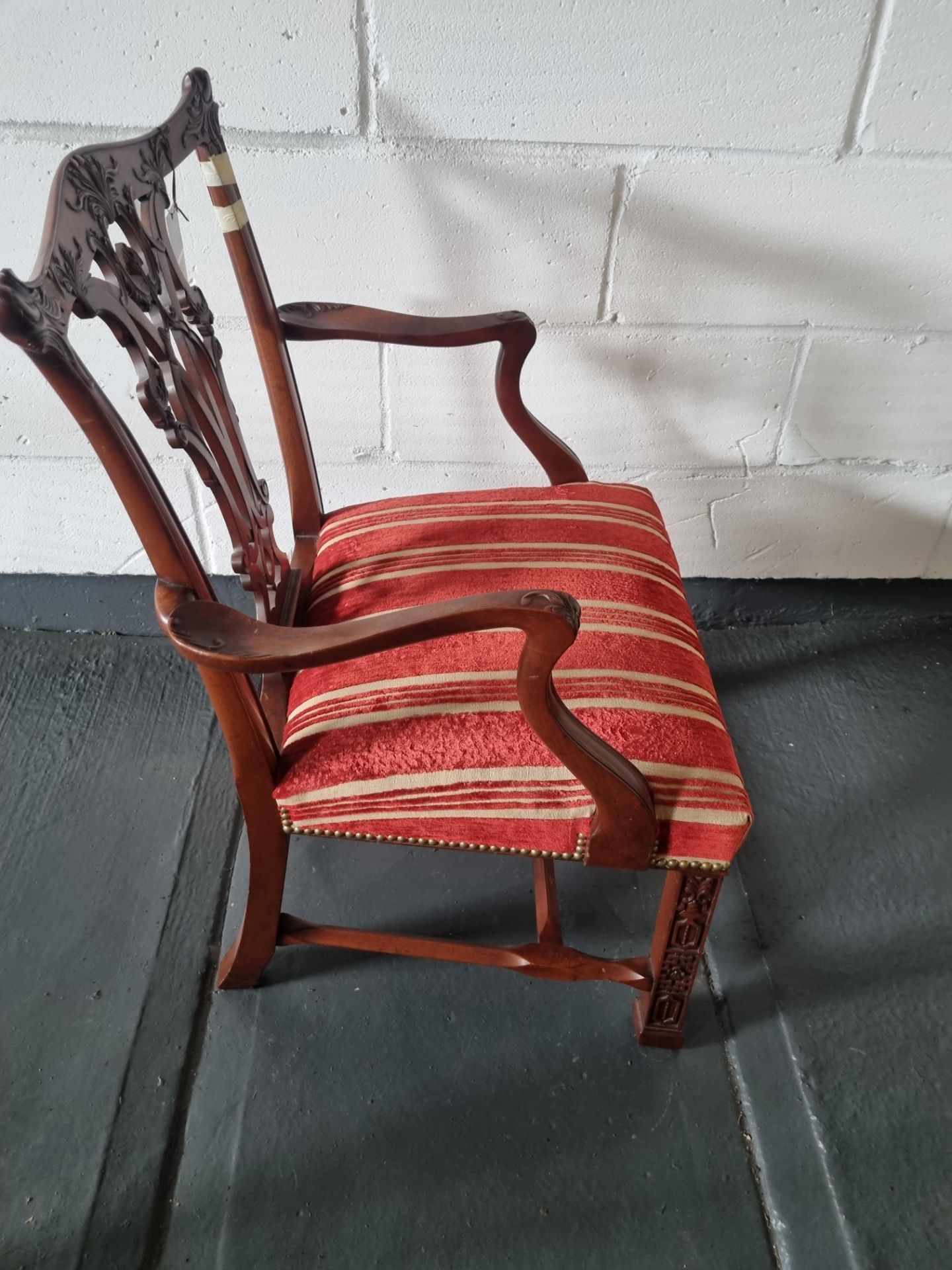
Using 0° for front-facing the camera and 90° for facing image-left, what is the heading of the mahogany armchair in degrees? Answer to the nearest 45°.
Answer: approximately 270°
